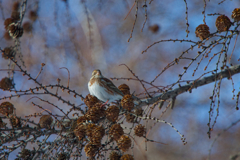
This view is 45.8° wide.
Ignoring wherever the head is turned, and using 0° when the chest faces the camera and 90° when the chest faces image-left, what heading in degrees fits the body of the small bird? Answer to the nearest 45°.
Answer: approximately 45°
